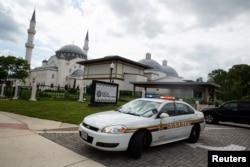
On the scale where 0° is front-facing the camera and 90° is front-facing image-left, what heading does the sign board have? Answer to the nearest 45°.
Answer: approximately 315°

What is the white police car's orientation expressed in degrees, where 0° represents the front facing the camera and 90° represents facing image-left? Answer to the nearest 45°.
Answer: approximately 45°

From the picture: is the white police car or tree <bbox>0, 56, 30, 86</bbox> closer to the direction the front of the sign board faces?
the white police car

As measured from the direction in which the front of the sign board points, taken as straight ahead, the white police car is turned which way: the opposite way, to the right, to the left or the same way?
to the right

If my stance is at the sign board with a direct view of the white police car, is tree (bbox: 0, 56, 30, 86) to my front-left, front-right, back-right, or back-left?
back-right

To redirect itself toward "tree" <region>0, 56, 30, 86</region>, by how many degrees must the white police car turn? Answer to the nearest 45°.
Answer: approximately 90° to its right

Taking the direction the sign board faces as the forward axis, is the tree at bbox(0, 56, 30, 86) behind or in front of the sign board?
behind
